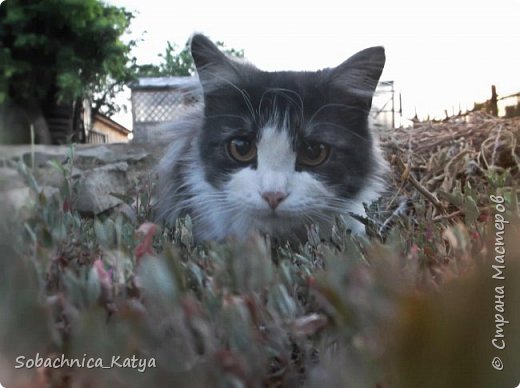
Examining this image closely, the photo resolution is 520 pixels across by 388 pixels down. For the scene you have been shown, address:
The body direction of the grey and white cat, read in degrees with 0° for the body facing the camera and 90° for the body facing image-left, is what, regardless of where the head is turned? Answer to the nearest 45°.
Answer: approximately 0°
